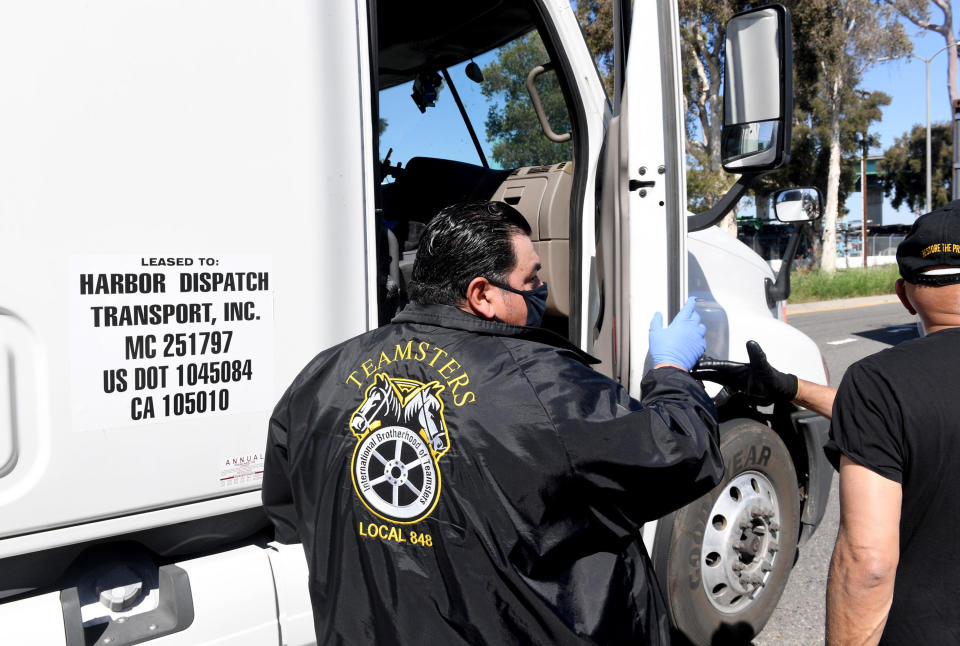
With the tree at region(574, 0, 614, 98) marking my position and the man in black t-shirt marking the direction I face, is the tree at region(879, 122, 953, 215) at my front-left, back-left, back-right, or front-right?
back-left

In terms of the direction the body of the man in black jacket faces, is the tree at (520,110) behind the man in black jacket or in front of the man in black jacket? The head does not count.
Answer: in front

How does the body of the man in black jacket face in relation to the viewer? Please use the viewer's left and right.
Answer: facing away from the viewer and to the right of the viewer

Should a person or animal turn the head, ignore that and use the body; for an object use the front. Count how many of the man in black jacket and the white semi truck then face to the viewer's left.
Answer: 0

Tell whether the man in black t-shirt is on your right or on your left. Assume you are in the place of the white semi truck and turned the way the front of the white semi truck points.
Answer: on your right

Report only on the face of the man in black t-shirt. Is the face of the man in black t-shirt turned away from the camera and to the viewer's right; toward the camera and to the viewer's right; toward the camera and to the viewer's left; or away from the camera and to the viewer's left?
away from the camera and to the viewer's left

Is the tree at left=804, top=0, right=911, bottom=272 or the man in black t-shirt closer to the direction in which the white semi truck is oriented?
the tree

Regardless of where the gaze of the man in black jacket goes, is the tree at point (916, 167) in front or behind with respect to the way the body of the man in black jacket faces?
in front

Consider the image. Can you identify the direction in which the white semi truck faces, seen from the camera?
facing away from the viewer and to the right of the viewer
